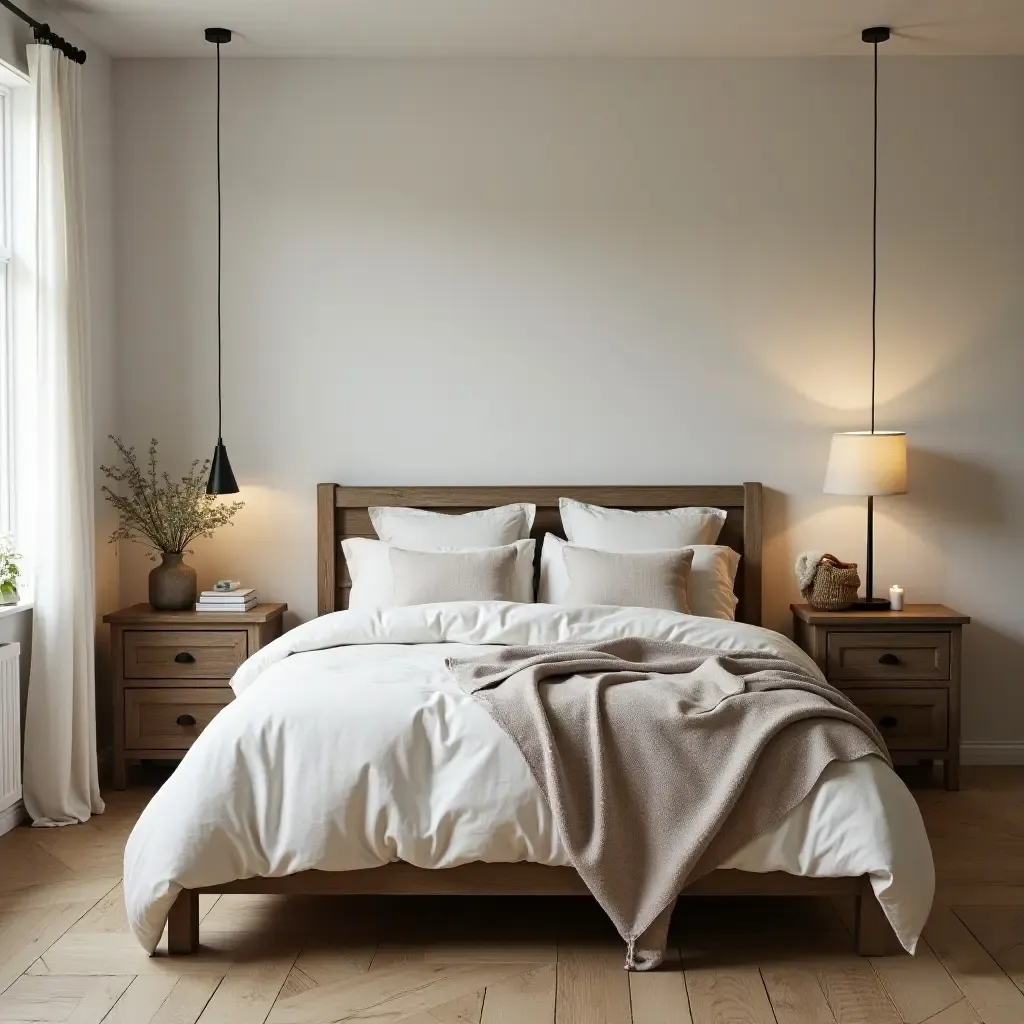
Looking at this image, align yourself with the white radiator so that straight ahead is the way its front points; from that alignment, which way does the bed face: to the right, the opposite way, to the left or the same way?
to the right

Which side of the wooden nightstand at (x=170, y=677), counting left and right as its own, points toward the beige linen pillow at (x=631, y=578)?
left

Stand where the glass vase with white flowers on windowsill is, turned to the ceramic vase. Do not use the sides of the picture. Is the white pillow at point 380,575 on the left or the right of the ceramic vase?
right

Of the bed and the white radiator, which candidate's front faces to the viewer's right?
the white radiator

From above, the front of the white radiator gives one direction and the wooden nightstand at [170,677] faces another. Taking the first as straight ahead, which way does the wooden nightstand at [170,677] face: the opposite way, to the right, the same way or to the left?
to the right

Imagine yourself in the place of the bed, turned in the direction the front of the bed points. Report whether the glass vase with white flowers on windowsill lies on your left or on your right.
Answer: on your right

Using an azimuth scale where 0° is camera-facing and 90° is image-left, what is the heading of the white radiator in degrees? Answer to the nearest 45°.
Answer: approximately 270°

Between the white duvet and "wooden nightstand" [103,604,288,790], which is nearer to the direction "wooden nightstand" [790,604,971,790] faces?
the white duvet

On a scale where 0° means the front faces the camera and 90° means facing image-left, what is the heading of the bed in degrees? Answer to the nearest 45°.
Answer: approximately 0°

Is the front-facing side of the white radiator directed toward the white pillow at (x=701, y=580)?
yes
